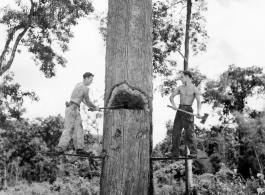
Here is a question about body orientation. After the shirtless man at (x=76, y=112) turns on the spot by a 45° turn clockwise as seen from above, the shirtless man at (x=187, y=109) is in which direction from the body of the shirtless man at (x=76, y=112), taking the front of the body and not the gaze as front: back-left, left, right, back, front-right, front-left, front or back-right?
front-left

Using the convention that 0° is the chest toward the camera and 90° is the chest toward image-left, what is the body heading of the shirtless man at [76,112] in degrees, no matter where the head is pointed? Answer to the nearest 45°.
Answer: approximately 270°

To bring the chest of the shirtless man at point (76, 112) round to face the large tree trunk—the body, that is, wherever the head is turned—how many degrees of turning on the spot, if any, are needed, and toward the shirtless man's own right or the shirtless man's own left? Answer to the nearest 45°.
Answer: approximately 45° to the shirtless man's own right
